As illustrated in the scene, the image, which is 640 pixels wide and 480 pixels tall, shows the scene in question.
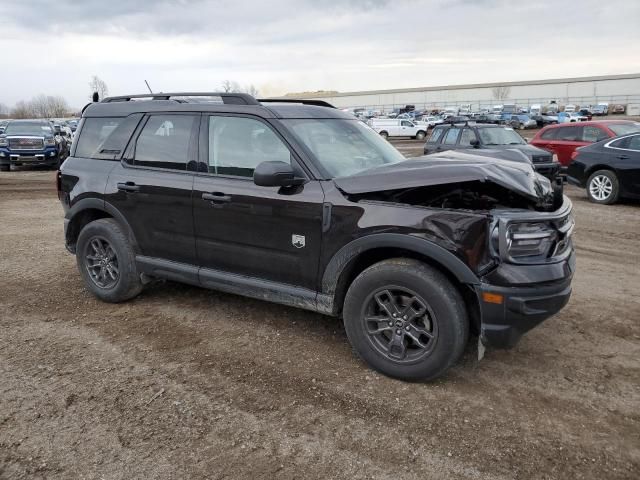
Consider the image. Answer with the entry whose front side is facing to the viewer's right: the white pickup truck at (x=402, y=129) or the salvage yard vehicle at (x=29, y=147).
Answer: the white pickup truck

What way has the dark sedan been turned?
to the viewer's right

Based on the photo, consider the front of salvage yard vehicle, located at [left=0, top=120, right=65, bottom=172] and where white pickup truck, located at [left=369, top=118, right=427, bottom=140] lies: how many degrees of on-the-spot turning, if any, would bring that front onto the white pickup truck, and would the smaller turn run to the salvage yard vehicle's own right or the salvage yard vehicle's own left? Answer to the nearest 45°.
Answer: approximately 135° to the salvage yard vehicle's own left

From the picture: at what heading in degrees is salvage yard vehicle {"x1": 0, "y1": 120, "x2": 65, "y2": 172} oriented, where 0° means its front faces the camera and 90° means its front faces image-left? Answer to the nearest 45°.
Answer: approximately 0°

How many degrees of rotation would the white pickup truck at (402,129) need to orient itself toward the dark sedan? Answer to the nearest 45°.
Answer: approximately 90° to its right

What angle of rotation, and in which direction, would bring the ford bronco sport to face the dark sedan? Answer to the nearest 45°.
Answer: approximately 90° to its left

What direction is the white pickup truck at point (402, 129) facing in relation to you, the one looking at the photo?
facing to the right of the viewer

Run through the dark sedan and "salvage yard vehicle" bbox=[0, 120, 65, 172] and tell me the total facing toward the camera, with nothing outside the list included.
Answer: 1

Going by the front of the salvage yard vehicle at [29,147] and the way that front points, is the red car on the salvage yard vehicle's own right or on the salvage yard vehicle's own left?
on the salvage yard vehicle's own left

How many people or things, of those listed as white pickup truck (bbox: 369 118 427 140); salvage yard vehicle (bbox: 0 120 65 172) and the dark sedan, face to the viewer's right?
2

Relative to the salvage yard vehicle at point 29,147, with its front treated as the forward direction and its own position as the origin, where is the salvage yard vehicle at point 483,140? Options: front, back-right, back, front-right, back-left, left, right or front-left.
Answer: front-left

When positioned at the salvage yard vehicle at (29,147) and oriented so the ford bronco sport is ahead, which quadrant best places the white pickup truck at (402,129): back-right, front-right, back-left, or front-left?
back-left

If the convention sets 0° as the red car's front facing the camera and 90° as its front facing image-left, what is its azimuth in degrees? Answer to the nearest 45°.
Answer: approximately 315°

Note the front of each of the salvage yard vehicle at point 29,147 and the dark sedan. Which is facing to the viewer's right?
the dark sedan
